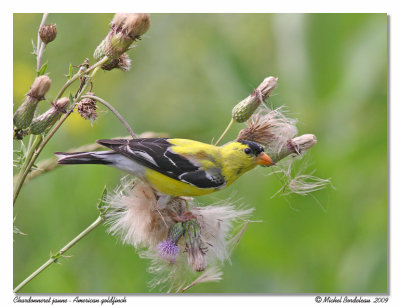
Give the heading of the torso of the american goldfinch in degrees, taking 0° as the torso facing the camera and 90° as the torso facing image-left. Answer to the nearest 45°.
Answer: approximately 270°
